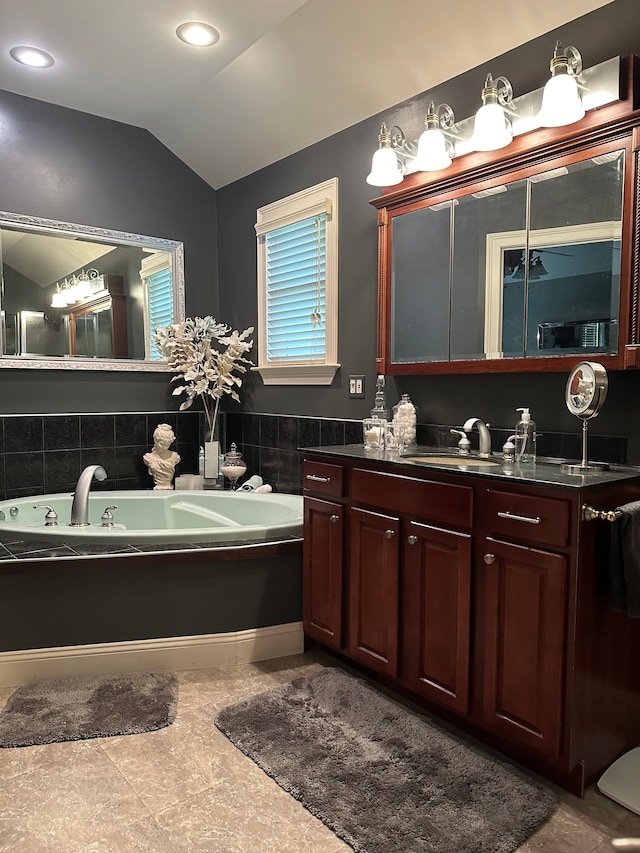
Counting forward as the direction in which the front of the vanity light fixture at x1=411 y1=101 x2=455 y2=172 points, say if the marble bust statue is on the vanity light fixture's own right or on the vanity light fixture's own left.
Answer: on the vanity light fixture's own right

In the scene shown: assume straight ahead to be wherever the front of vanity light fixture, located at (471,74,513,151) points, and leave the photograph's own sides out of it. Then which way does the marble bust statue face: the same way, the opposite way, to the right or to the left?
to the left

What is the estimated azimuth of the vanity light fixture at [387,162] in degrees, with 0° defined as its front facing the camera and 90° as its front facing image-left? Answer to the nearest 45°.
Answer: approximately 45°

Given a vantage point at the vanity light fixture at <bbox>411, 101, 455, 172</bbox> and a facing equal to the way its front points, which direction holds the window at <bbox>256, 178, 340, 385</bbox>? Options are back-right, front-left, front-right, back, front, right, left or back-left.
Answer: right

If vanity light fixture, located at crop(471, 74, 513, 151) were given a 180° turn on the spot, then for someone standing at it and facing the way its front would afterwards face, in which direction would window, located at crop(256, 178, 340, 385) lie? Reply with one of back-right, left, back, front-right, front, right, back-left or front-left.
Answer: left

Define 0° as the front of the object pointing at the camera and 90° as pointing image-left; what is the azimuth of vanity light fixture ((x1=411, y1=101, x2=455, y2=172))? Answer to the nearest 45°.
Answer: approximately 45°

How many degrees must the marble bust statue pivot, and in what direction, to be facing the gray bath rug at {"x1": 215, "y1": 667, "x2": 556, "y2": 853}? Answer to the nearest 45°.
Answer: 0° — it already faces it

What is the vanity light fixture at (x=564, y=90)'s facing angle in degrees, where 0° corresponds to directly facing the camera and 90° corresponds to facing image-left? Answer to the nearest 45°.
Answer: approximately 45°

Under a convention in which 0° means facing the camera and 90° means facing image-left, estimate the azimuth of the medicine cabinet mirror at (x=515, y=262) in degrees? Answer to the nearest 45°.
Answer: approximately 45°
